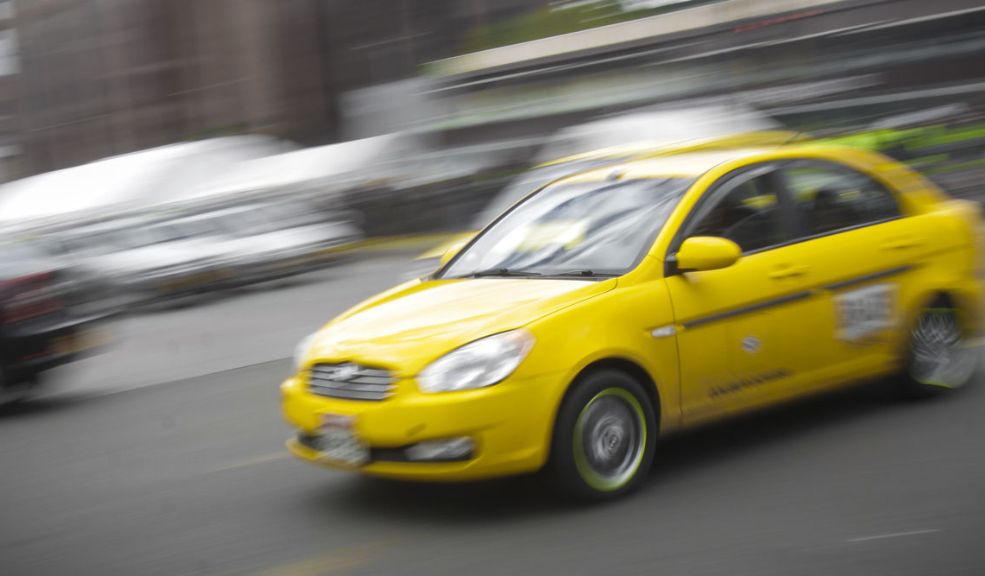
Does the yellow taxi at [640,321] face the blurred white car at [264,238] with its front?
no

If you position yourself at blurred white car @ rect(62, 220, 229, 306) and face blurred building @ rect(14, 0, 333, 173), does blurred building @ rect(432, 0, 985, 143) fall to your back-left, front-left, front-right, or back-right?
front-right

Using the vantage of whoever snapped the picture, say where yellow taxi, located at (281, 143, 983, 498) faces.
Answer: facing the viewer and to the left of the viewer

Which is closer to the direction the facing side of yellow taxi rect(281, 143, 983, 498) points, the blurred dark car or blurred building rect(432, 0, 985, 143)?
the blurred dark car

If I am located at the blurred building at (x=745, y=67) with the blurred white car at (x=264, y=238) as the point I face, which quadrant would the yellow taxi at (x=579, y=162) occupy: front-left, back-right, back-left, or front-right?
front-left

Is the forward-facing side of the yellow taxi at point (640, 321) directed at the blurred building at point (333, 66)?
no

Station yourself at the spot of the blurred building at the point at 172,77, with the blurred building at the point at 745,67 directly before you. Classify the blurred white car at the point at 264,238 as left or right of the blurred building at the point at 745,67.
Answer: right

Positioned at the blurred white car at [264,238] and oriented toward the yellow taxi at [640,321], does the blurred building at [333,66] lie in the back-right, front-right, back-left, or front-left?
back-left

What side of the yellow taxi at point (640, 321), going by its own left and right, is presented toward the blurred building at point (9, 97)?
right

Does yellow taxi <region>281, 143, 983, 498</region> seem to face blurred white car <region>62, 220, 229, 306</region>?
no

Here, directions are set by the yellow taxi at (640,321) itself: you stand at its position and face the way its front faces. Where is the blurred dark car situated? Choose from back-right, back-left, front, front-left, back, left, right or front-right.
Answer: right
